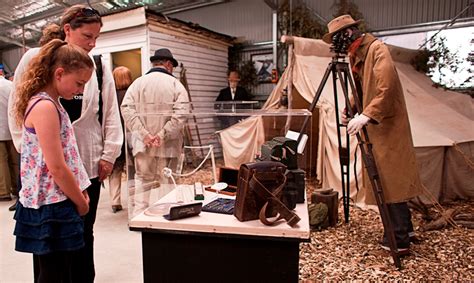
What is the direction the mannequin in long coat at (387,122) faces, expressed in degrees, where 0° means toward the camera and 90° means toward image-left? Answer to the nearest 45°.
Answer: approximately 90°

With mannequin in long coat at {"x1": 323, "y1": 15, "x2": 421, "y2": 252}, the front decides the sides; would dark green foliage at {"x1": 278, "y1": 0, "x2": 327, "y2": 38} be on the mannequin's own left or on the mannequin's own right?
on the mannequin's own right

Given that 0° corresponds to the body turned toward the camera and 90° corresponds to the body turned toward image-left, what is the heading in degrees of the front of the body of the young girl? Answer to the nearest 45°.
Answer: approximately 270°

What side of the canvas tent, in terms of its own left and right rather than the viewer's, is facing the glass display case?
front

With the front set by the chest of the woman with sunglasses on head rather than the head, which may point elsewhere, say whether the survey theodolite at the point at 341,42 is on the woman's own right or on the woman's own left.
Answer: on the woman's own left

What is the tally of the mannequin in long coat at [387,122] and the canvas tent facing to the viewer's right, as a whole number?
0

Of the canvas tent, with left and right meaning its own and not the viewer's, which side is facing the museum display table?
front

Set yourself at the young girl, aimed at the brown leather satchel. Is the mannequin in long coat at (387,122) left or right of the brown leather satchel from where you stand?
left

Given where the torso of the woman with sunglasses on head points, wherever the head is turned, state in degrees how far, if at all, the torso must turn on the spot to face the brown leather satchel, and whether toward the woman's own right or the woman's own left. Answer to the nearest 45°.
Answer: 0° — they already face it

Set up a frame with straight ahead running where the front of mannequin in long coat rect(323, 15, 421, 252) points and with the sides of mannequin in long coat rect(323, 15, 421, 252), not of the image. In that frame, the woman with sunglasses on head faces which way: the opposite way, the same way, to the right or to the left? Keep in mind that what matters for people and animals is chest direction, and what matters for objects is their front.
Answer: the opposite way

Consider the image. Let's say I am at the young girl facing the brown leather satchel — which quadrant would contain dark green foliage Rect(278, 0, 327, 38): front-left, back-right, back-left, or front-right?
front-left

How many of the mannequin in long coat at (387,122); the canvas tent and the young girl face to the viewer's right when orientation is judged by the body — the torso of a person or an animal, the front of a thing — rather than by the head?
1

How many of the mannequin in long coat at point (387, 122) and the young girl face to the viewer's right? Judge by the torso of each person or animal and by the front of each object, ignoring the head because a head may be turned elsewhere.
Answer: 1

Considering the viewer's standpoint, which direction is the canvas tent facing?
facing the viewer and to the left of the viewer

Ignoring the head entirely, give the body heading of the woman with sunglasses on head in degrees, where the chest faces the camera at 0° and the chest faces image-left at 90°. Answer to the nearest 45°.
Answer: approximately 315°
